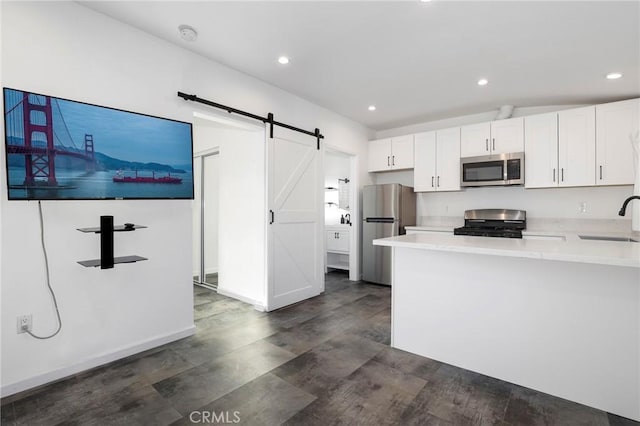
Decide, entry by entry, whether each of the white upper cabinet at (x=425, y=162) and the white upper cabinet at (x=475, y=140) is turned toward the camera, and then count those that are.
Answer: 2

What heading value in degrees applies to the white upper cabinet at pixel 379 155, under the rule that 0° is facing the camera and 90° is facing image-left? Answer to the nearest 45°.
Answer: approximately 45°

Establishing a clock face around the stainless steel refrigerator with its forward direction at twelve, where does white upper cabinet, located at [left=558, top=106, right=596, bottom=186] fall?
The white upper cabinet is roughly at 8 o'clock from the stainless steel refrigerator.

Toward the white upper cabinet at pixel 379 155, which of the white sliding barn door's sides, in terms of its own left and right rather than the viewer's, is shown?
left

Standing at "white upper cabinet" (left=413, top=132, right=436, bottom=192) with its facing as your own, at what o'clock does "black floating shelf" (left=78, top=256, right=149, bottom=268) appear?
The black floating shelf is roughly at 1 o'clock from the white upper cabinet.

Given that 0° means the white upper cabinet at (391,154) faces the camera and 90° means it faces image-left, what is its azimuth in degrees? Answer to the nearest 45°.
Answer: approximately 45°

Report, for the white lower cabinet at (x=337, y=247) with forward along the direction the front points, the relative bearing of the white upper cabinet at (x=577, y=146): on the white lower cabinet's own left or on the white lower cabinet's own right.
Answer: on the white lower cabinet's own left

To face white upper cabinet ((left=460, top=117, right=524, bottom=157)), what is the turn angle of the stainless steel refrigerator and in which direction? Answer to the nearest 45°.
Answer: approximately 135° to its left

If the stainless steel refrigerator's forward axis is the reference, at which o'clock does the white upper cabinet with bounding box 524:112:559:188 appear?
The white upper cabinet is roughly at 8 o'clock from the stainless steel refrigerator.

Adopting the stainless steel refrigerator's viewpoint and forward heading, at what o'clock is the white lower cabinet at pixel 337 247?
The white lower cabinet is roughly at 3 o'clock from the stainless steel refrigerator.

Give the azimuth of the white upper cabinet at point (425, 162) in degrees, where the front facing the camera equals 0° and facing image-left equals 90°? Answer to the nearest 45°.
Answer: approximately 0°

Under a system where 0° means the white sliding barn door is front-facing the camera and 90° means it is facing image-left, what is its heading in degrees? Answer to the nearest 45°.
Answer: approximately 315°
